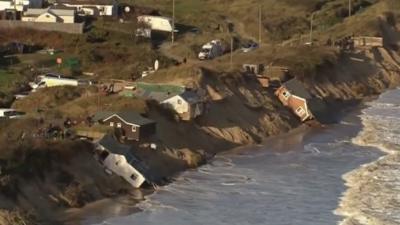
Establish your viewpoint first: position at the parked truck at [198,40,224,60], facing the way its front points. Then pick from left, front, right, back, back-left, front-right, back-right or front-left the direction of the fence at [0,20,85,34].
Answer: front-right

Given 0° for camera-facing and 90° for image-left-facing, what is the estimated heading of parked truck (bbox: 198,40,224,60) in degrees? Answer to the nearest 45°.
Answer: approximately 45°

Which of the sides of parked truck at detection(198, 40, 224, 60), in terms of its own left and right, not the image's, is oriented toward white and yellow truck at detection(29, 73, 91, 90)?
front

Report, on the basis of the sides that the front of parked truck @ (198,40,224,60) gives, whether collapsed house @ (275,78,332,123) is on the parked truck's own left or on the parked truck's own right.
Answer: on the parked truck's own left

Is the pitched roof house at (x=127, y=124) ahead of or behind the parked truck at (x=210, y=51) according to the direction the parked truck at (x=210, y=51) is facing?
ahead

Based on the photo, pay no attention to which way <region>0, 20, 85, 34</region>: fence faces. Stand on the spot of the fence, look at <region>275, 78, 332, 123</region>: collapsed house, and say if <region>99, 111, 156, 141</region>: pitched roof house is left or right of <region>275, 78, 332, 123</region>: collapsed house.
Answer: right

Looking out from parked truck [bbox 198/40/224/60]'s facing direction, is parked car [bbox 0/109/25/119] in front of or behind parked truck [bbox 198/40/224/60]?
in front

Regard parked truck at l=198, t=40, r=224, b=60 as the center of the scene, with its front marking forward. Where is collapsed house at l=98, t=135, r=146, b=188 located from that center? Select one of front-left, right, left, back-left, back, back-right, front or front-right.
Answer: front-left
